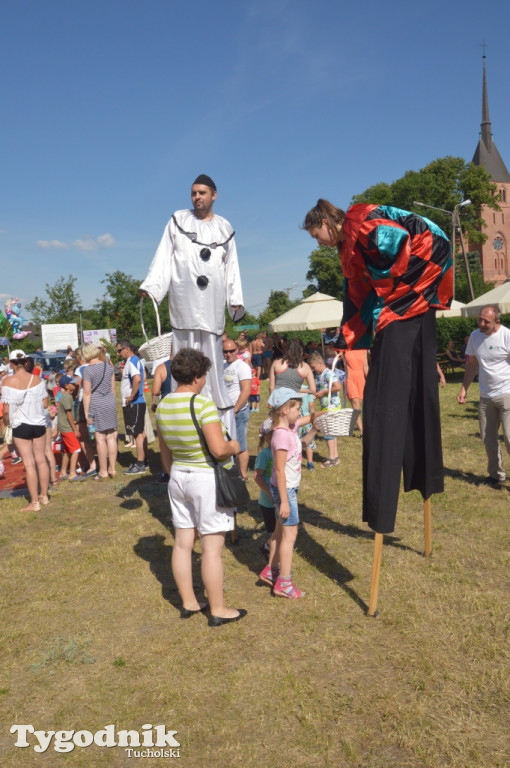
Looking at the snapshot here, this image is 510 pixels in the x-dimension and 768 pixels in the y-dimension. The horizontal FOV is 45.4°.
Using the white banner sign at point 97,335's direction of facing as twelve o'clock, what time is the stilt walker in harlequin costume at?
The stilt walker in harlequin costume is roughly at 12 o'clock from the white banner sign.

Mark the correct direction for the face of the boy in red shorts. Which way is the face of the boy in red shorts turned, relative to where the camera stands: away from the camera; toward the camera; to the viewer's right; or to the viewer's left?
to the viewer's right

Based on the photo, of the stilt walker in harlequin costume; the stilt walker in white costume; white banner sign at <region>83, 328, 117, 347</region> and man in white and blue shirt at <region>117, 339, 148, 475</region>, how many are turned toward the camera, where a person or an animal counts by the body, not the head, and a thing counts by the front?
2

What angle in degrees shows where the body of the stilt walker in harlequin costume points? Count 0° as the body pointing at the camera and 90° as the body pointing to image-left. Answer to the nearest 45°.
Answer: approximately 90°
